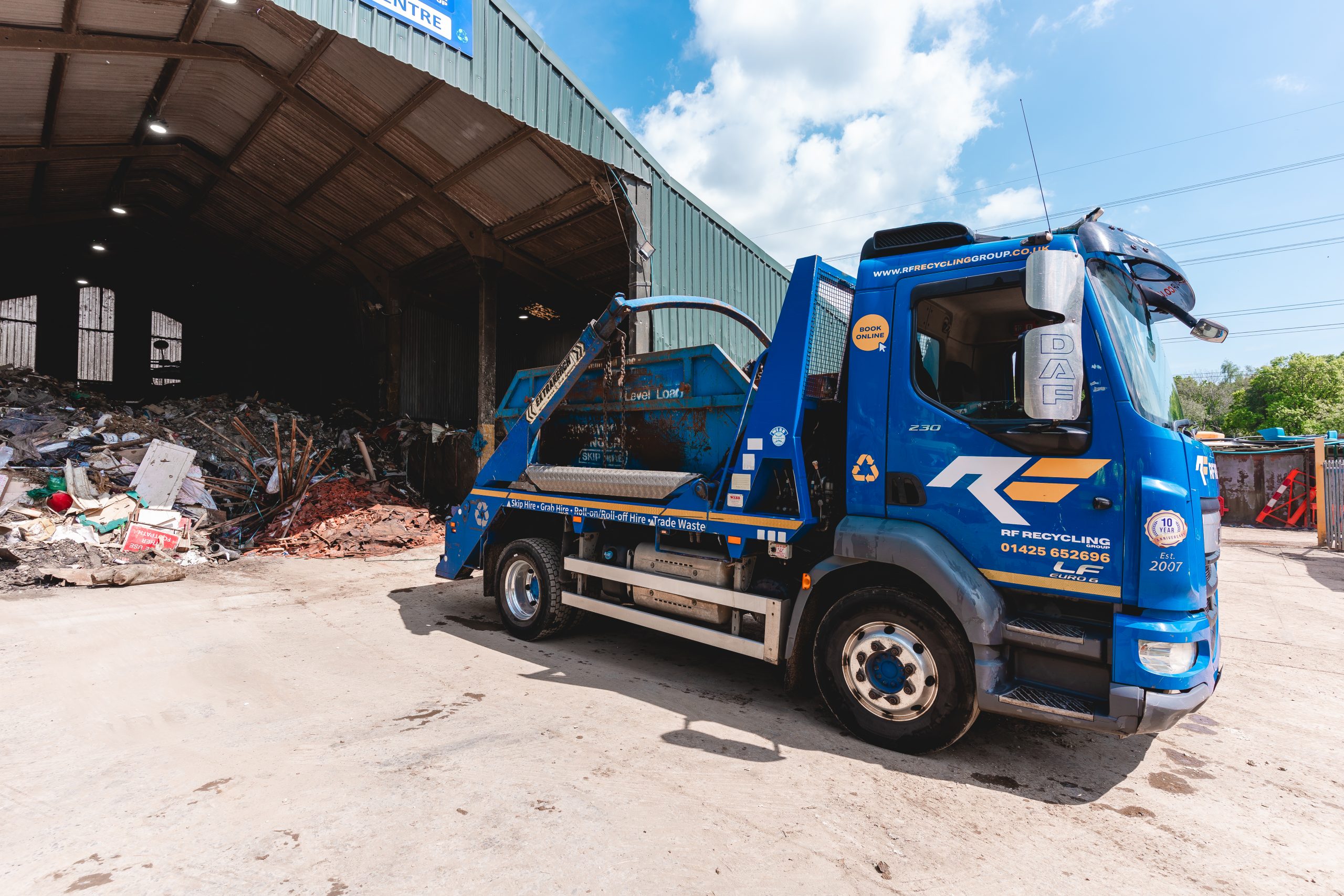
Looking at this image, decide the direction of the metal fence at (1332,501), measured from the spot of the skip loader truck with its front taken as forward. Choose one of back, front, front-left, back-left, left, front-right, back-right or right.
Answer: left

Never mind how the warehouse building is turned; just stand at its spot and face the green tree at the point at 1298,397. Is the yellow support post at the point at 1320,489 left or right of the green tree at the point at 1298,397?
right

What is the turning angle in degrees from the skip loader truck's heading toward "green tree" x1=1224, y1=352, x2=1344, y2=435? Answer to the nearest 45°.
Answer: approximately 90° to its left

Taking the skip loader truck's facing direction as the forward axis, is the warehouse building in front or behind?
behind

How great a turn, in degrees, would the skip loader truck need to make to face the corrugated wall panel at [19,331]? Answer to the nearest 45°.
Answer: approximately 180°

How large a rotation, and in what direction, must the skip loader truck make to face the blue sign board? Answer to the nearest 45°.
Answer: approximately 180°

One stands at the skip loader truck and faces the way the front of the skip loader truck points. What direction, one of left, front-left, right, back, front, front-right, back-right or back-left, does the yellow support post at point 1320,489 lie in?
left

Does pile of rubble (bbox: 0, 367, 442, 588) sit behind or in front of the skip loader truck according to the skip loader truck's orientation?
behind
